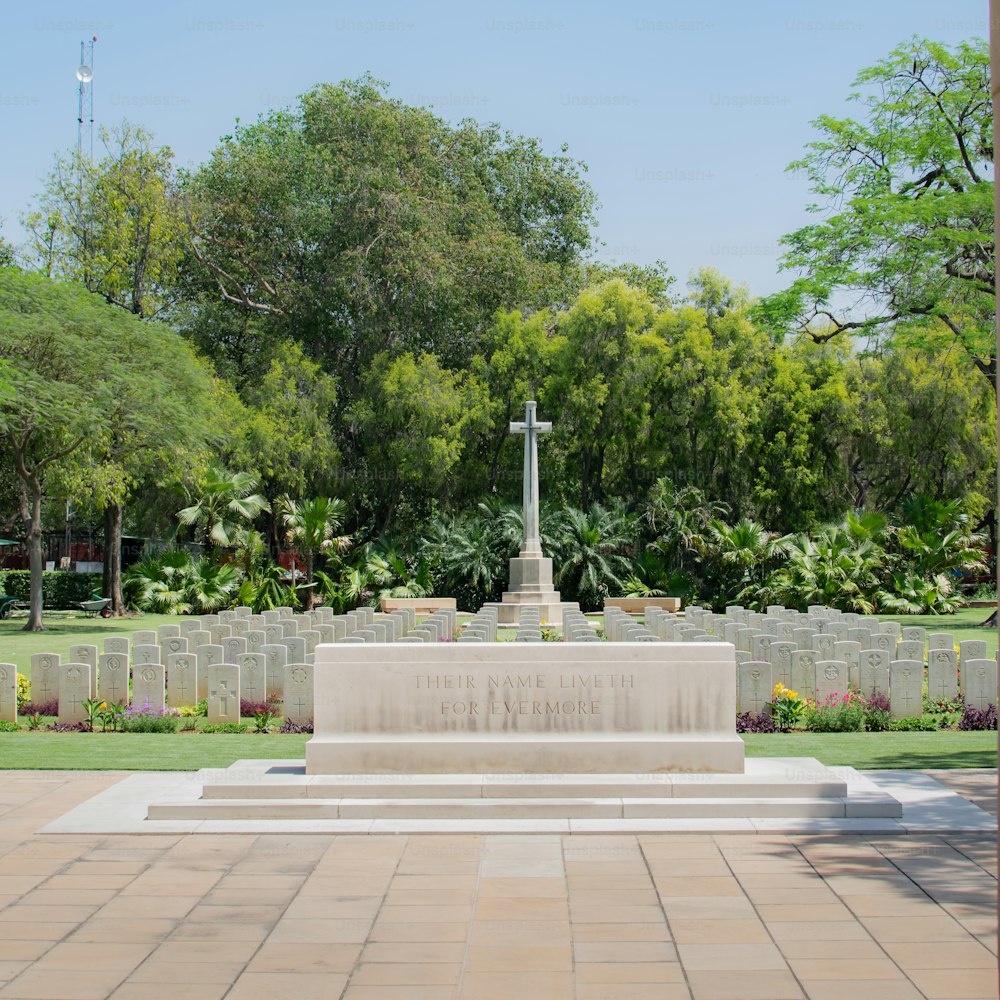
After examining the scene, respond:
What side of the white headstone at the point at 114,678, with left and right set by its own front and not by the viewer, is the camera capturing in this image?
front

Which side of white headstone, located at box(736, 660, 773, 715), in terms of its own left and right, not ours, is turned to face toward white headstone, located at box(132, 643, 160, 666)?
right

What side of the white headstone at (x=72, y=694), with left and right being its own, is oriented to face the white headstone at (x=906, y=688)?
left

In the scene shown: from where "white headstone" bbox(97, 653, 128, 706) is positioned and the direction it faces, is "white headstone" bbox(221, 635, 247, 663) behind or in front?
behind

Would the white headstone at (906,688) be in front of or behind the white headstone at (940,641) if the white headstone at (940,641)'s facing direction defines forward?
in front

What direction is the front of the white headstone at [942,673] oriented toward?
toward the camera

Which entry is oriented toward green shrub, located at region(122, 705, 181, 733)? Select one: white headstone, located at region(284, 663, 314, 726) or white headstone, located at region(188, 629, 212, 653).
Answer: white headstone, located at region(188, 629, 212, 653)

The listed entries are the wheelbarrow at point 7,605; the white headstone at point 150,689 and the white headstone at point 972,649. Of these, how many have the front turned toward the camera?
2

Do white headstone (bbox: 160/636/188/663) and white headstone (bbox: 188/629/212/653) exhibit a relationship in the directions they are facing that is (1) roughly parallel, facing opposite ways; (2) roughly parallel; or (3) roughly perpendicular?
roughly parallel

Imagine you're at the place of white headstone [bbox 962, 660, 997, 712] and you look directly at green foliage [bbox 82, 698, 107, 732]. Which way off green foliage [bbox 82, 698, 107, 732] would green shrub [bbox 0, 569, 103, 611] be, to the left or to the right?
right

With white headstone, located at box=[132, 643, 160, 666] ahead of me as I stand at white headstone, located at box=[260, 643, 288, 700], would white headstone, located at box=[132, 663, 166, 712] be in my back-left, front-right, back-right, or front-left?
front-left

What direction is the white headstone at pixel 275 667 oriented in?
toward the camera

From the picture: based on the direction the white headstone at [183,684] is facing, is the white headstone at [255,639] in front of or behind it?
behind

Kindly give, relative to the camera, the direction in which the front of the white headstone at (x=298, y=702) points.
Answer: facing the viewer

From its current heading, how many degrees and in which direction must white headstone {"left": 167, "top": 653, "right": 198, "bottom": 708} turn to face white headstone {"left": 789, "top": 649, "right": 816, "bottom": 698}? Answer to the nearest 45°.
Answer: approximately 90° to its left

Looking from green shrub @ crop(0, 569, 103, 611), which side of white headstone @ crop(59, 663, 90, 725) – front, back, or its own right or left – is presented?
back

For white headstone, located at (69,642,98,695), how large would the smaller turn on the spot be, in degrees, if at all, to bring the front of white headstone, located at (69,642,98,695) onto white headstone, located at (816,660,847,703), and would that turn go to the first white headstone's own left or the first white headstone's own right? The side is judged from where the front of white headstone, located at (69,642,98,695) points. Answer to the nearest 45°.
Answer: approximately 90° to the first white headstone's own left
